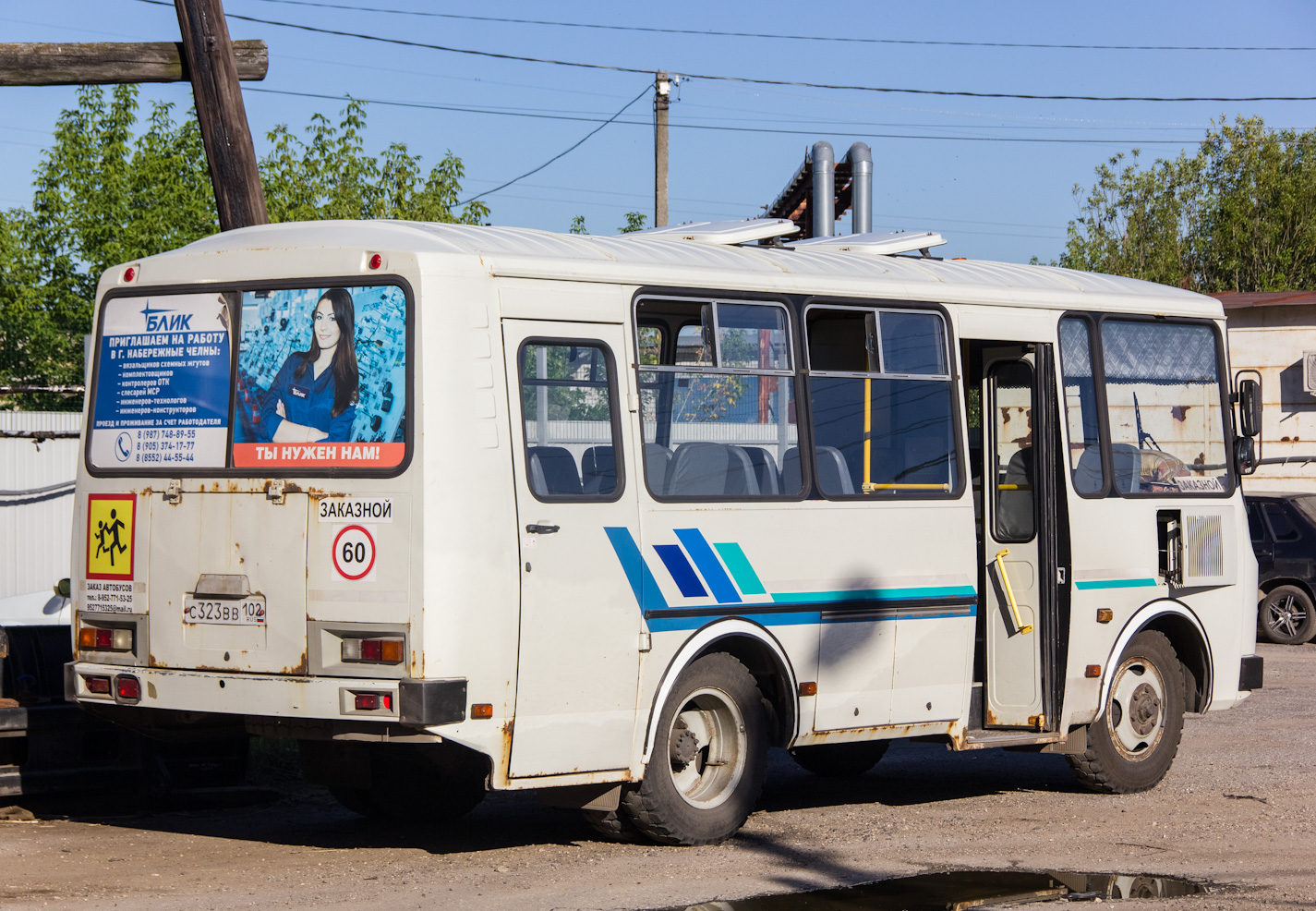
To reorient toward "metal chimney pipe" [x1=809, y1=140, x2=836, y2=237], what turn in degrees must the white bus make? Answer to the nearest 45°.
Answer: approximately 45° to its left

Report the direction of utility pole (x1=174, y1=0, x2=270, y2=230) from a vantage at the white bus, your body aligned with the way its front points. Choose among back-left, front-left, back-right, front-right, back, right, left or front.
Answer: left

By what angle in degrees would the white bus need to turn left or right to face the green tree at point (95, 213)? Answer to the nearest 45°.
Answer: approximately 90° to its left

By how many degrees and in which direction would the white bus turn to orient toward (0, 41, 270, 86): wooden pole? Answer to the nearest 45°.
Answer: approximately 90° to its left

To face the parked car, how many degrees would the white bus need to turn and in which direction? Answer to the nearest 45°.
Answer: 0° — it already faces it

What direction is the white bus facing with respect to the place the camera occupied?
facing away from the viewer and to the right of the viewer

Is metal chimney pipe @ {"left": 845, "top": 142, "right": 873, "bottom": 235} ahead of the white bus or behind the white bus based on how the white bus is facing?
ahead
